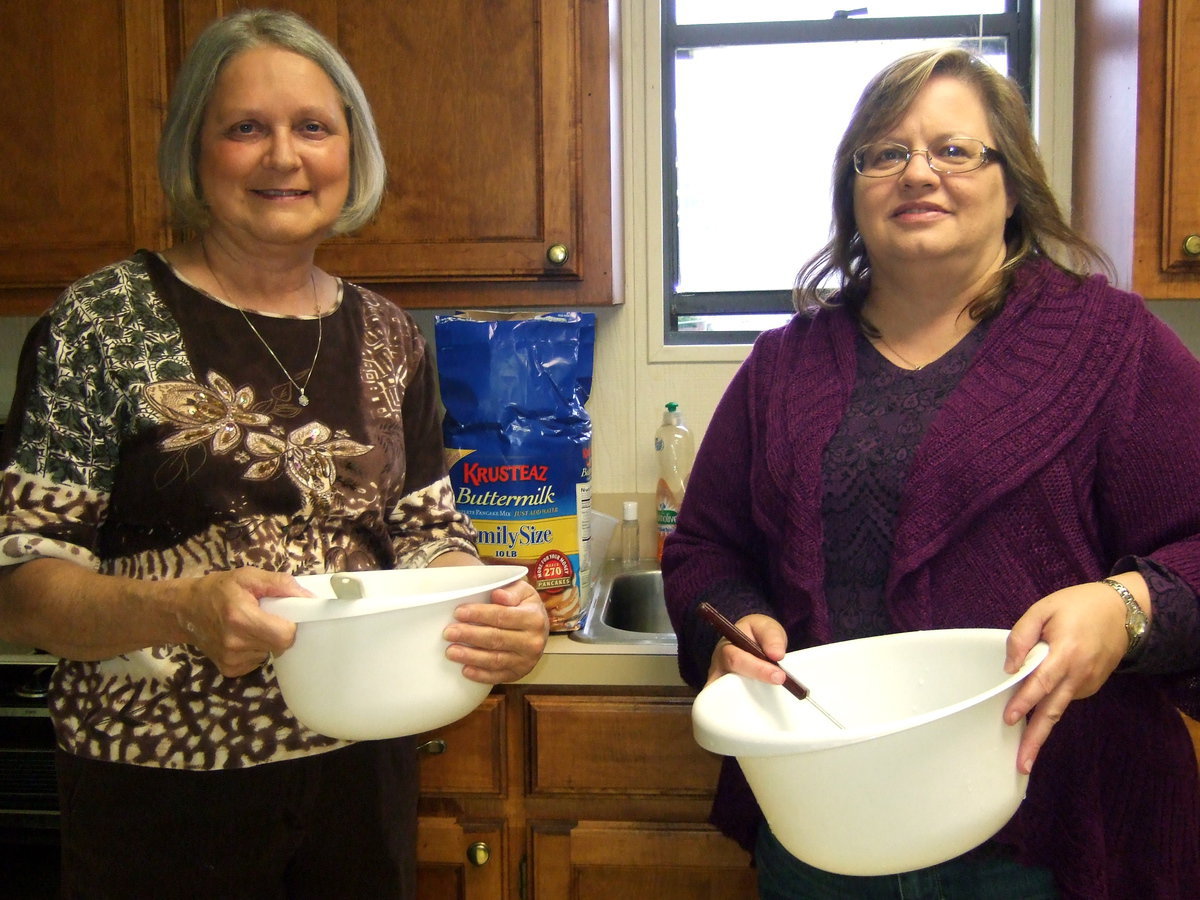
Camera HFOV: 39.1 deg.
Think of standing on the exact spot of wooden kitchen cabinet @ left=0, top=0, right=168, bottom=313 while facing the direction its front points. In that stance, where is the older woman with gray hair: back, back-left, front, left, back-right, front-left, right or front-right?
front

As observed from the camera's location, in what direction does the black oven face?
facing the viewer

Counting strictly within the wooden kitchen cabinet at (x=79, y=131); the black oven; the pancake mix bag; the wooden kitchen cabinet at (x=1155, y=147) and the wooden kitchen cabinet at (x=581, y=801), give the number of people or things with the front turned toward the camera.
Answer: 5

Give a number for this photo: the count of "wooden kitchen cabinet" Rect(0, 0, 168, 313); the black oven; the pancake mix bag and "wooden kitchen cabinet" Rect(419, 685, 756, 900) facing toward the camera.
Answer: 4

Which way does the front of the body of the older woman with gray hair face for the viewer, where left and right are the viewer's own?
facing the viewer and to the right of the viewer

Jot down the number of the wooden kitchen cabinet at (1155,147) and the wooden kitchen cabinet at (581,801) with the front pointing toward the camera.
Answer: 2

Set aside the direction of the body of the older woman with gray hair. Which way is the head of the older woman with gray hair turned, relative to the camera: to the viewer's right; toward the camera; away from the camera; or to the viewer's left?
toward the camera

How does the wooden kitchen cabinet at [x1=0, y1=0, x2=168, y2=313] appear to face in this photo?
toward the camera

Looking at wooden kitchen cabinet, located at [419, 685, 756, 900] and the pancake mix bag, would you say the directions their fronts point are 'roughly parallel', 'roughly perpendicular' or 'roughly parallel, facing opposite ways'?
roughly parallel

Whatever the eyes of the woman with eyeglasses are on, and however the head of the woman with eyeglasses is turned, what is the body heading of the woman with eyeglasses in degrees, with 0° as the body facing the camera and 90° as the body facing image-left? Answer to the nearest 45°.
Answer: approximately 45°
